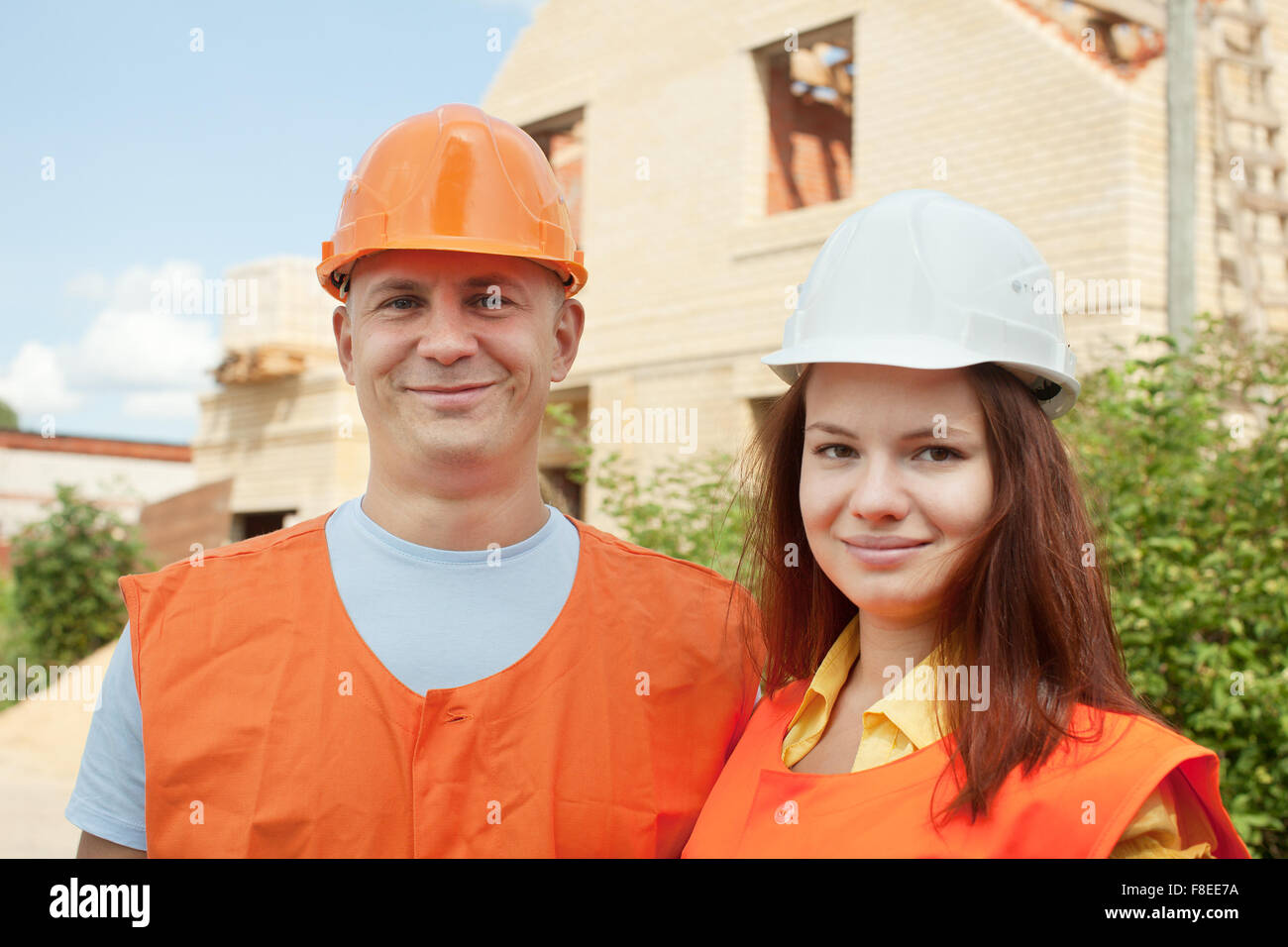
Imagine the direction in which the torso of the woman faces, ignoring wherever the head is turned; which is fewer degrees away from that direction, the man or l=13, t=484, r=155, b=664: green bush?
the man

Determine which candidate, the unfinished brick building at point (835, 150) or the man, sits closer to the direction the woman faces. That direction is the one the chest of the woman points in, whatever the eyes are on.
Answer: the man

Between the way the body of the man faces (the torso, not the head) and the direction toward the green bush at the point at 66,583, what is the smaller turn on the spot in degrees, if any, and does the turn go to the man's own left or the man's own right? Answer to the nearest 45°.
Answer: approximately 180°

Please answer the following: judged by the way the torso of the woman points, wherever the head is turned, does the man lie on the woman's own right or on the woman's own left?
on the woman's own right

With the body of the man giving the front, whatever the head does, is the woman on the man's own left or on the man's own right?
on the man's own left

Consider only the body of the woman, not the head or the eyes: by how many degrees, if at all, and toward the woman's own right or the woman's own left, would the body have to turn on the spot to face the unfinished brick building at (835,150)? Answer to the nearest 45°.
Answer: approximately 135° to the woman's own right

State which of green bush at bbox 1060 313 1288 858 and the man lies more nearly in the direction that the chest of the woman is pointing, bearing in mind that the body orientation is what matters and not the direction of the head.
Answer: the man

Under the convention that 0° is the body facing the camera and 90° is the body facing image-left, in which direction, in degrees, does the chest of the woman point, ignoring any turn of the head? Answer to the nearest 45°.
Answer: approximately 45°

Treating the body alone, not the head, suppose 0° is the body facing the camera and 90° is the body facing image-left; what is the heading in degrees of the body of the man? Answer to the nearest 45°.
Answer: approximately 0°
